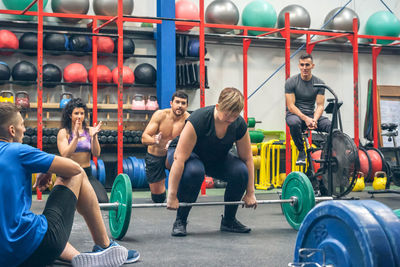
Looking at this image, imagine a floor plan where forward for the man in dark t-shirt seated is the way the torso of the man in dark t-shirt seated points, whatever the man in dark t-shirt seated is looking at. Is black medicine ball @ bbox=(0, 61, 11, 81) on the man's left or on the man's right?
on the man's right

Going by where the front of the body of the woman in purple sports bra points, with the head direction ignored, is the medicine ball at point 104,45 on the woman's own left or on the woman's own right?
on the woman's own left

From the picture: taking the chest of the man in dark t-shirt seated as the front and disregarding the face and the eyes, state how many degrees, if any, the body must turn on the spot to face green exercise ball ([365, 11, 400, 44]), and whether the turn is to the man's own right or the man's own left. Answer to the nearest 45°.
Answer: approximately 180°

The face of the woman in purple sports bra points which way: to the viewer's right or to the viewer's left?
to the viewer's right

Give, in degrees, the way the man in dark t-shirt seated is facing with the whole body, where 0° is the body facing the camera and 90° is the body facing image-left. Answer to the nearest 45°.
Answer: approximately 0°

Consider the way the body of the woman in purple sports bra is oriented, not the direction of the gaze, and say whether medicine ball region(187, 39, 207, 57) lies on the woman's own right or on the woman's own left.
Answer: on the woman's own left

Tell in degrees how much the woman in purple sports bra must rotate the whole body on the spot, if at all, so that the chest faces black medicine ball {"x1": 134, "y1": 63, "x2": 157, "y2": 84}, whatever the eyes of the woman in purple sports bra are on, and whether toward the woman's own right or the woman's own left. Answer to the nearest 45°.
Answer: approximately 135° to the woman's own left

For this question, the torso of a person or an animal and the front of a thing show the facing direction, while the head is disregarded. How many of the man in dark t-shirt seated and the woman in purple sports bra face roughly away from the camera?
0

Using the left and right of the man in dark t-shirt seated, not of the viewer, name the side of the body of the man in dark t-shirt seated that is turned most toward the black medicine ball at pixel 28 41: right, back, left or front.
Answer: right

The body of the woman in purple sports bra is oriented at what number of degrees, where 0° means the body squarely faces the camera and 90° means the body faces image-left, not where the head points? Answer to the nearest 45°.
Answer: approximately 315°

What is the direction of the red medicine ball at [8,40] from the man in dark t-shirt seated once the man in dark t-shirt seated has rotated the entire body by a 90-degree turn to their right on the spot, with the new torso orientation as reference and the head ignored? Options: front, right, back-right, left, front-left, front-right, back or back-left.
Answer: front
